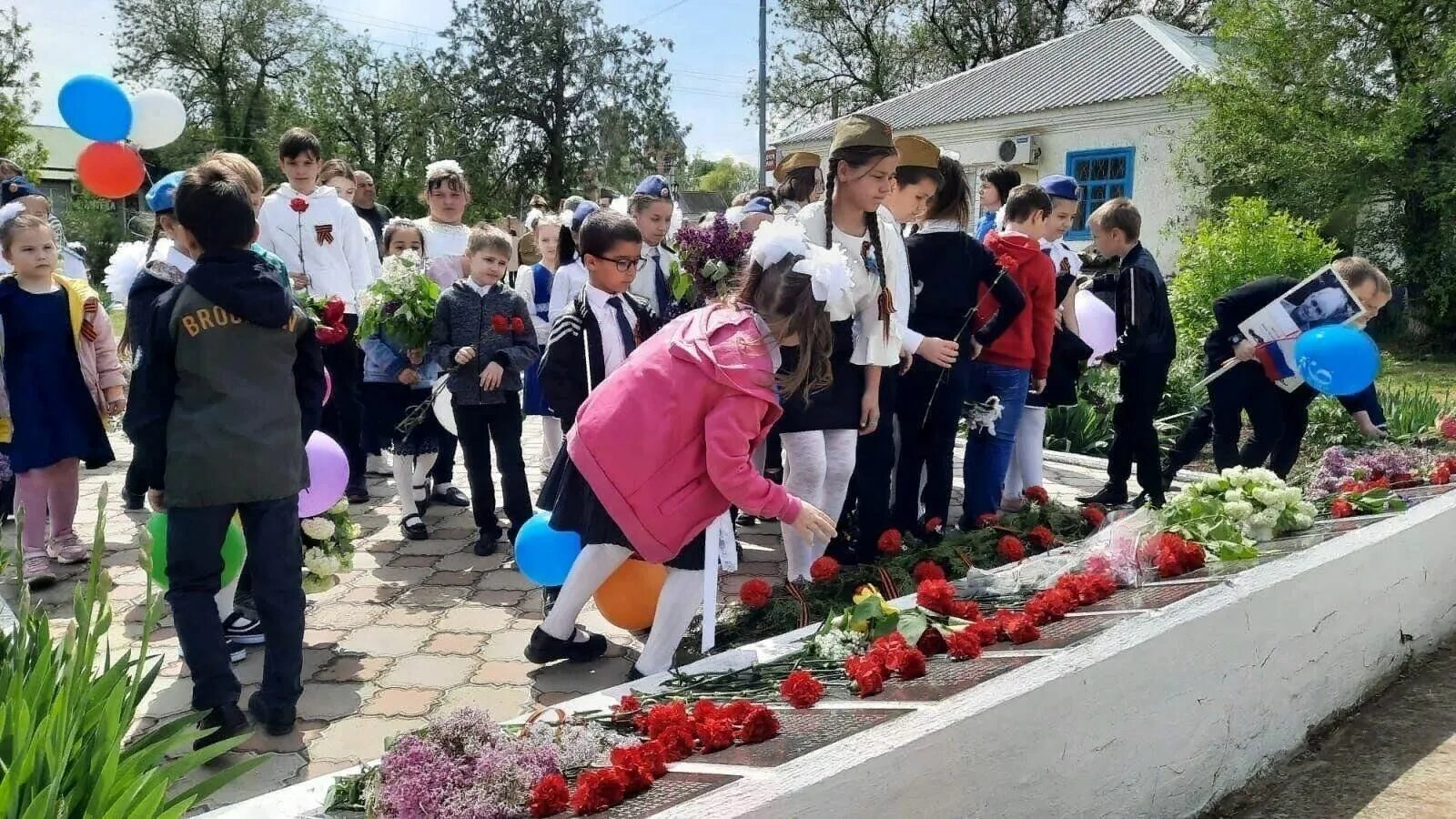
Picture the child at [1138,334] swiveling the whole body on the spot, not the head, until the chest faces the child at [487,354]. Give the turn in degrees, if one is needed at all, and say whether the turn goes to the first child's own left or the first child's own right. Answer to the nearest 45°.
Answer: approximately 45° to the first child's own left

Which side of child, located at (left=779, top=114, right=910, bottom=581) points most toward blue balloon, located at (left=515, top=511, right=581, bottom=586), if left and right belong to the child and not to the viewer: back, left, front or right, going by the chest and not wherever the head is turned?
right

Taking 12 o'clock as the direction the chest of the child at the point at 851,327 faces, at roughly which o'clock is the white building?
The white building is roughly at 8 o'clock from the child.

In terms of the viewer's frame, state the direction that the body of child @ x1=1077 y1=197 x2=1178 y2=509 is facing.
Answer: to the viewer's left

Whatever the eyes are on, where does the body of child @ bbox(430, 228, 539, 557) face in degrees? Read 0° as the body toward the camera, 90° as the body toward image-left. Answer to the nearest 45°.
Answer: approximately 0°

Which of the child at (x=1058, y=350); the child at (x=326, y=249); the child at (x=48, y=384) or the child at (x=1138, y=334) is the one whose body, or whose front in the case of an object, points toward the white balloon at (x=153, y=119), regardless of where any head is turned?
the child at (x=1138, y=334)
